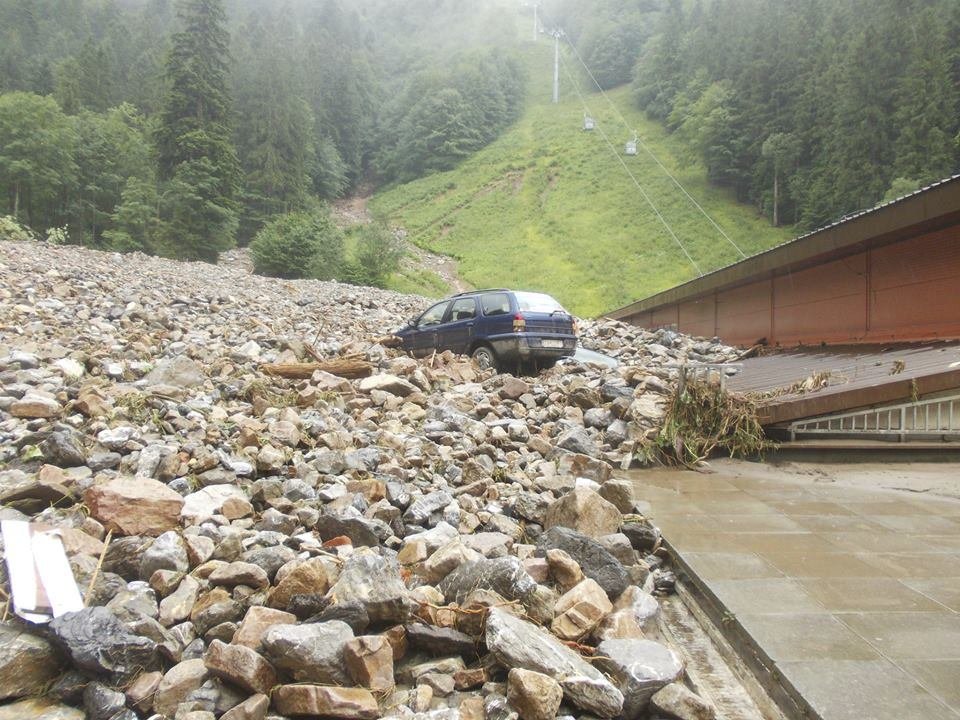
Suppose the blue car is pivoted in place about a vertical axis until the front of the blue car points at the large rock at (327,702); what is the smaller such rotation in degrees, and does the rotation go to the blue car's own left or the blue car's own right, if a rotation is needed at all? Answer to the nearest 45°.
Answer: approximately 135° to the blue car's own left

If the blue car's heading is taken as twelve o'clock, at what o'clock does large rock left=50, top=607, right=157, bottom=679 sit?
The large rock is roughly at 8 o'clock from the blue car.

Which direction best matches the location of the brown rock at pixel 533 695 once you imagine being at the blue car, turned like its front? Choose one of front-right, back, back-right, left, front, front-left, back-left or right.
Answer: back-left

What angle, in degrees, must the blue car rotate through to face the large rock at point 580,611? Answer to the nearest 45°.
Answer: approximately 135° to its left

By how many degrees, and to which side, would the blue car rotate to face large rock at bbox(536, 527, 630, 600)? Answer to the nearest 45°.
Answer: approximately 135° to its left

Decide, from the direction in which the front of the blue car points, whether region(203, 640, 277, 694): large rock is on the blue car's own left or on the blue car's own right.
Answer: on the blue car's own left

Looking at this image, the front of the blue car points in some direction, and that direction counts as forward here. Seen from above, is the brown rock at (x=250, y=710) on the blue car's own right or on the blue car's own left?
on the blue car's own left

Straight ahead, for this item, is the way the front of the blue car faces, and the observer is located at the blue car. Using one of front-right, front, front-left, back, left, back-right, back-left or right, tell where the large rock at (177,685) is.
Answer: back-left

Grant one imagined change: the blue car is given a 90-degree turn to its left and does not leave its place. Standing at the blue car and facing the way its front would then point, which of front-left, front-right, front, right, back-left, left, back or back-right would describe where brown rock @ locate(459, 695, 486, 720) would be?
front-left

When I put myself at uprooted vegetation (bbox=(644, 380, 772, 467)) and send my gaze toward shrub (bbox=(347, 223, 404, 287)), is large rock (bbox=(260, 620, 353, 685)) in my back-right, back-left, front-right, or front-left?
back-left

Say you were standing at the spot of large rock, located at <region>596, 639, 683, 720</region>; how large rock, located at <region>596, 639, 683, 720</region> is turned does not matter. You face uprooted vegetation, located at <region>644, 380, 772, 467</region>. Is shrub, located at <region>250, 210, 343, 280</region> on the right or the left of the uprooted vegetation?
left

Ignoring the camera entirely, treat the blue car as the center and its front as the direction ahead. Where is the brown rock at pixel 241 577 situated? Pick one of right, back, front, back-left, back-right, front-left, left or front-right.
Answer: back-left

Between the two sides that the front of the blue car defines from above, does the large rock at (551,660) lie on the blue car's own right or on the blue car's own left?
on the blue car's own left

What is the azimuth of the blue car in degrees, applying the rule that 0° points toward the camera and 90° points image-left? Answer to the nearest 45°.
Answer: approximately 135°

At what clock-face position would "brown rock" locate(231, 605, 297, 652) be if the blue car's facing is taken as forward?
The brown rock is roughly at 8 o'clock from the blue car.

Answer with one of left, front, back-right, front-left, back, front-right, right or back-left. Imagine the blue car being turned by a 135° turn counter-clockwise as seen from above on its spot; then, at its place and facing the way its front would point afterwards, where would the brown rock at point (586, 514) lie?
front

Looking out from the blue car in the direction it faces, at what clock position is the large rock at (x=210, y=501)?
The large rock is roughly at 8 o'clock from the blue car.

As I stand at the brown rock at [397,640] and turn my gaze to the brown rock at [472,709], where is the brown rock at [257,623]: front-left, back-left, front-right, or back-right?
back-right

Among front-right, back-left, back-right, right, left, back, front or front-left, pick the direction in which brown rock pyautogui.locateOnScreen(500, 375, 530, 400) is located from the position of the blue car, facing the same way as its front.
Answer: back-left

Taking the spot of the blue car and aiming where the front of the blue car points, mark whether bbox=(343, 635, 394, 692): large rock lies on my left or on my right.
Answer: on my left
